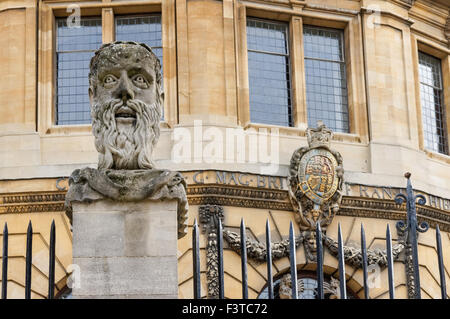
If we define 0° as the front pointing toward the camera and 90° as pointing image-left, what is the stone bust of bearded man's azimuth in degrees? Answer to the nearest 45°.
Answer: approximately 0°
